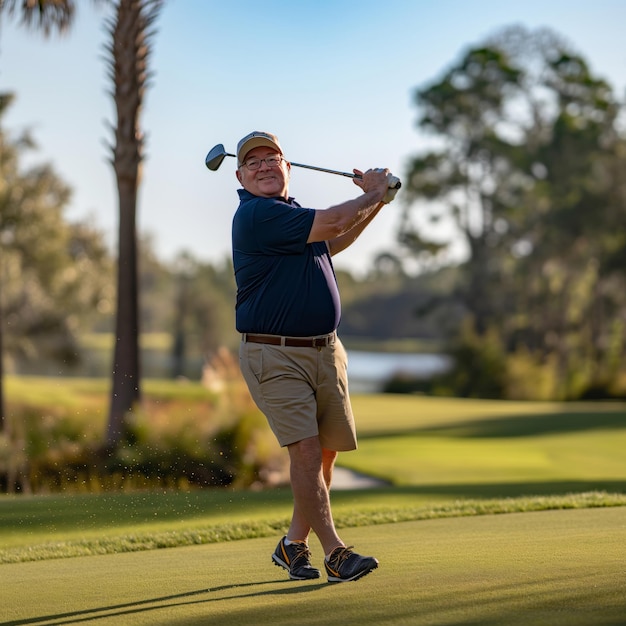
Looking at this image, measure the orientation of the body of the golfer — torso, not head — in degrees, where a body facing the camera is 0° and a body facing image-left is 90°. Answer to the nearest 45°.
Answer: approximately 315°

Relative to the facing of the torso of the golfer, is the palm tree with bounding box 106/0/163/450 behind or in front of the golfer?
behind

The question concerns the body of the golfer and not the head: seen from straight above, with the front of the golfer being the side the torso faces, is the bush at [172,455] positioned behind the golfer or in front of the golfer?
behind
